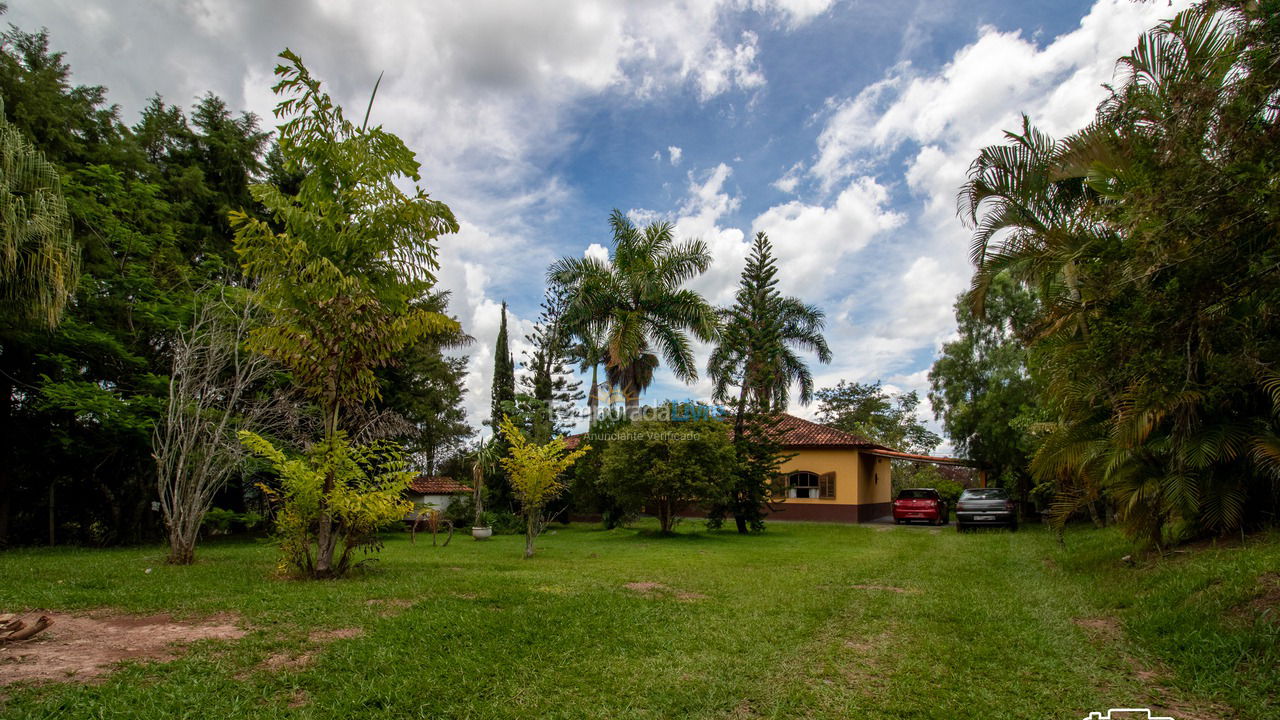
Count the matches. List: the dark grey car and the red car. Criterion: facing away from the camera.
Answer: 2

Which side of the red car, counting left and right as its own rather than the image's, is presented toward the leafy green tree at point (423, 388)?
left

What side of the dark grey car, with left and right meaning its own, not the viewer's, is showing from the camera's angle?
back

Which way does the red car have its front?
away from the camera

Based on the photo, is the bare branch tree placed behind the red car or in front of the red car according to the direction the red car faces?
behind
